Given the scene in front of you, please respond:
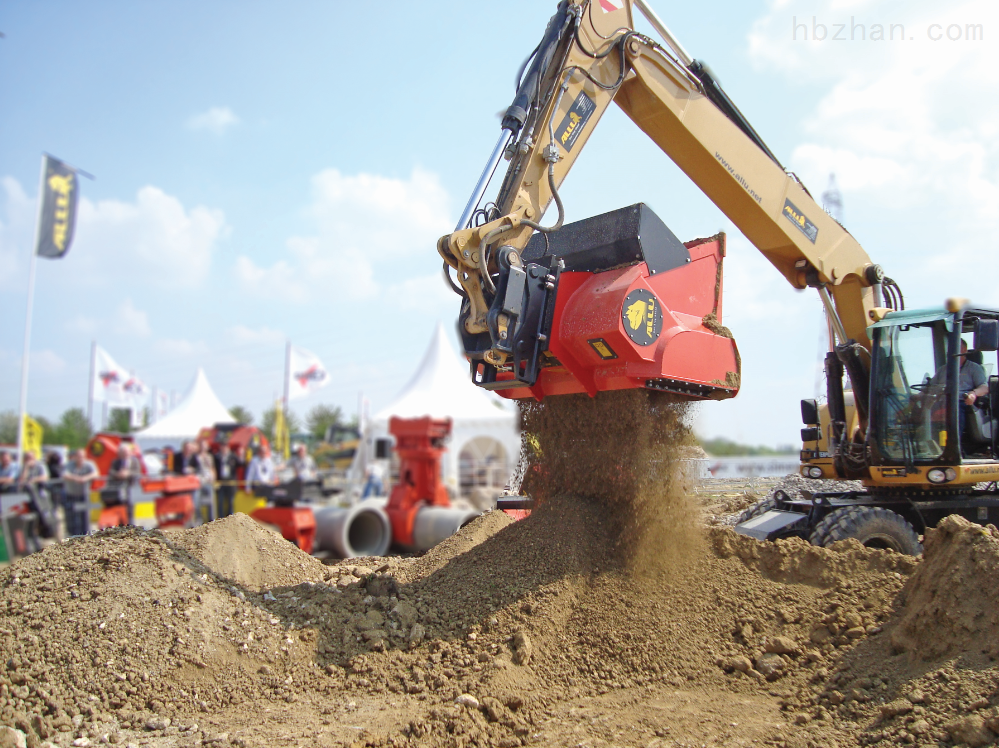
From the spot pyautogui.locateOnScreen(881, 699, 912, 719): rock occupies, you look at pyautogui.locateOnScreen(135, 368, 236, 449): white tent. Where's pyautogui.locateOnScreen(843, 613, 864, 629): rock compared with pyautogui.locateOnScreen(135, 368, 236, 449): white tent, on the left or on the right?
right

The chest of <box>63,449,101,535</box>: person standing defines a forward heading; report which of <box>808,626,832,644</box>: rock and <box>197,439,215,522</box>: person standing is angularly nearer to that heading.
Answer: the rock

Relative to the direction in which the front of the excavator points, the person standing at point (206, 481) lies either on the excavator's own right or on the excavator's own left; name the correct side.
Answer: on the excavator's own right

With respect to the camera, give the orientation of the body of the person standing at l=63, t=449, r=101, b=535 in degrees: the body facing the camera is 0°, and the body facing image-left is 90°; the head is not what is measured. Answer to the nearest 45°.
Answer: approximately 0°

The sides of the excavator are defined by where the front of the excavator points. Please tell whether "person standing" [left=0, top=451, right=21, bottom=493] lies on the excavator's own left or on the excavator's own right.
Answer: on the excavator's own right

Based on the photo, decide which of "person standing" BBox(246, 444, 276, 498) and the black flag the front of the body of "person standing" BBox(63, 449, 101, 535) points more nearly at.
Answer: the person standing

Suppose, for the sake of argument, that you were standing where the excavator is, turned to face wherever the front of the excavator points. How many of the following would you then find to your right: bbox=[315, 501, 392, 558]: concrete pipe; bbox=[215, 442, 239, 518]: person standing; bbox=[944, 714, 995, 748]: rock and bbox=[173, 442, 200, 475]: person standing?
3

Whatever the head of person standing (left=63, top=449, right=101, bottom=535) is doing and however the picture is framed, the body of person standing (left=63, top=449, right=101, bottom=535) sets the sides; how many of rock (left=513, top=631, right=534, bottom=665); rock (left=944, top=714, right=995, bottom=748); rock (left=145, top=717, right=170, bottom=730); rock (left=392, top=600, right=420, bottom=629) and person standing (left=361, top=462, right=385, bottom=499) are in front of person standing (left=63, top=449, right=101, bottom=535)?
4

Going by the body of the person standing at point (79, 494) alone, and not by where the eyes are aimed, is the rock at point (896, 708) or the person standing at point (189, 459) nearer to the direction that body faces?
the rock

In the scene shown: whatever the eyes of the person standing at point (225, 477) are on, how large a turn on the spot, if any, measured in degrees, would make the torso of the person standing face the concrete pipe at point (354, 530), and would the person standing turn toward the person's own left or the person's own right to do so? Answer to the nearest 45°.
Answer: approximately 45° to the person's own left
